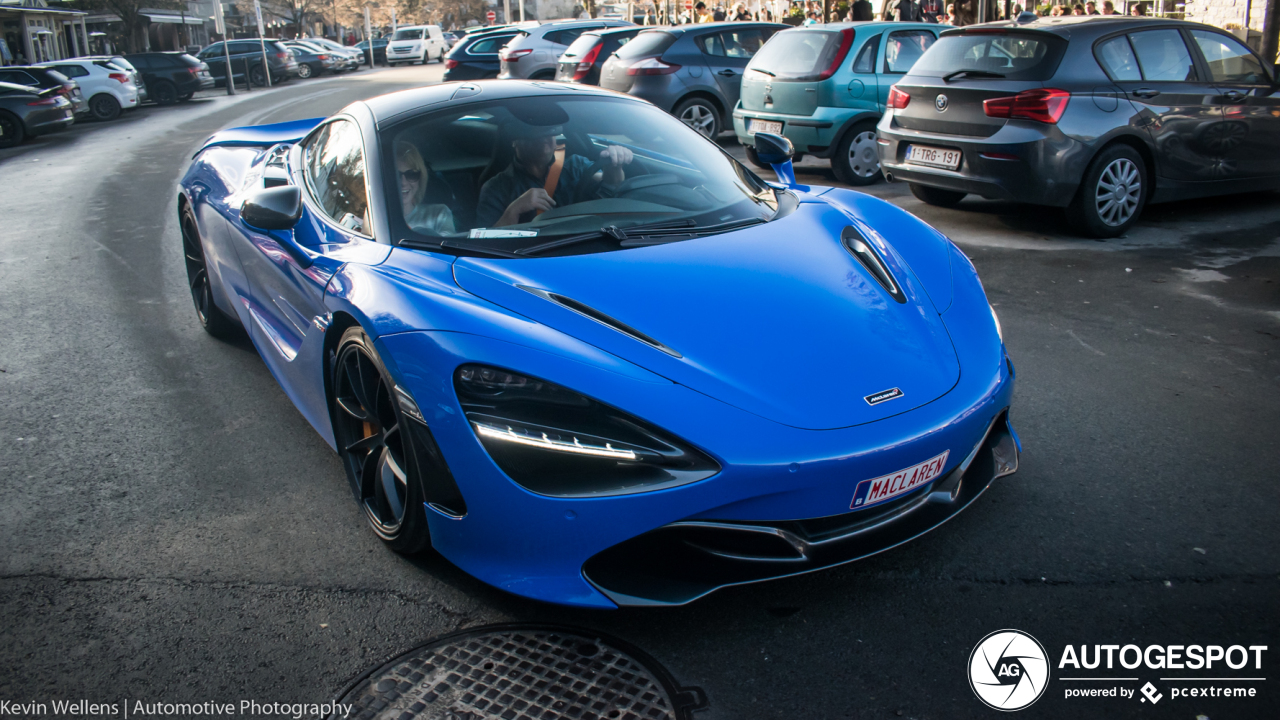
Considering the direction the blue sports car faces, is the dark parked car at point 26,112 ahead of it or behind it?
behind

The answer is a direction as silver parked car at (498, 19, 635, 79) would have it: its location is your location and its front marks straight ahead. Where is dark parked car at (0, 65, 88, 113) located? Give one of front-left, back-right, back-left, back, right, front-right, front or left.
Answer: back-left

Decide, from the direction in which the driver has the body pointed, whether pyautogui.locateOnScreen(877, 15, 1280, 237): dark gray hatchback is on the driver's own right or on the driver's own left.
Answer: on the driver's own left

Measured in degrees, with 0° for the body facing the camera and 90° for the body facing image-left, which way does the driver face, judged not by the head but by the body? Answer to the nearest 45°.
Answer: approximately 315°

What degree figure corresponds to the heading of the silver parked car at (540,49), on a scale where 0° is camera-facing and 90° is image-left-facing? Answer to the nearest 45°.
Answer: approximately 225°

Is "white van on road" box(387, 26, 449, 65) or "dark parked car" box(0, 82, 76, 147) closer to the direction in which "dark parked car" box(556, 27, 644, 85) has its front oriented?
the white van on road

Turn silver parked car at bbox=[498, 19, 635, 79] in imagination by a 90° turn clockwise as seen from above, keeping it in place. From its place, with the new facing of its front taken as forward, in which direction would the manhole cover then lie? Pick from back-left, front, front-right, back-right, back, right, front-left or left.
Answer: front-right

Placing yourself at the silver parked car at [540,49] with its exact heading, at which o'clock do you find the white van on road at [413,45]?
The white van on road is roughly at 10 o'clock from the silver parked car.

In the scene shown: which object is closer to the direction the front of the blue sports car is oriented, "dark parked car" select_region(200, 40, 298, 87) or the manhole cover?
the manhole cover

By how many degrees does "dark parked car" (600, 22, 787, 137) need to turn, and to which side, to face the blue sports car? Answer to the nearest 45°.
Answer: approximately 135° to its right

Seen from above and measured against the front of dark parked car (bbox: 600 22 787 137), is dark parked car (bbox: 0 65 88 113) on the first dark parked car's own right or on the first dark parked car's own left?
on the first dark parked car's own left
